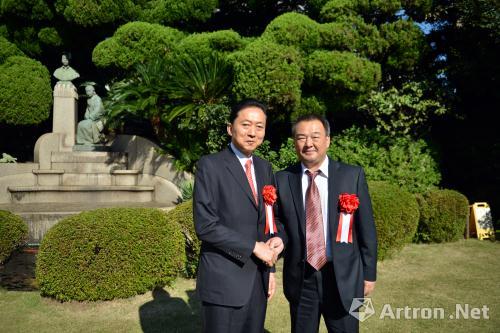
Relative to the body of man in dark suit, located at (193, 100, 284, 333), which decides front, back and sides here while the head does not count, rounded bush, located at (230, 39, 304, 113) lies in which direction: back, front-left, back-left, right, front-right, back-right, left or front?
back-left

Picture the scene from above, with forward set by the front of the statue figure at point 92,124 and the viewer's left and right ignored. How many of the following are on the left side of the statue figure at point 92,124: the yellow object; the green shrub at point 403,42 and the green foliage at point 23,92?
2

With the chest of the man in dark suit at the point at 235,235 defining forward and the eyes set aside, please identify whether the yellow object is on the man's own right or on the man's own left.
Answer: on the man's own left

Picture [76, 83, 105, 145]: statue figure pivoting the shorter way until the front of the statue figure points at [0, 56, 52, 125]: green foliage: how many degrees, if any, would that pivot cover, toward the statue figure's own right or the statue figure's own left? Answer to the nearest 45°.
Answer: approximately 90° to the statue figure's own right

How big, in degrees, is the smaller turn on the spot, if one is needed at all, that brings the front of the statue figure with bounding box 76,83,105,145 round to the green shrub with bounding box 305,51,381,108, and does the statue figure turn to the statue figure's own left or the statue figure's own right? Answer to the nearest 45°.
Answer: approximately 90° to the statue figure's own left

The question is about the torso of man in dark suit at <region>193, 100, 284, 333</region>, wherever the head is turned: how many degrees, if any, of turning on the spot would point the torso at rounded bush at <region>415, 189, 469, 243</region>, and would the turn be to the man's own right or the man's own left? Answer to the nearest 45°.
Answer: approximately 90° to the man's own left

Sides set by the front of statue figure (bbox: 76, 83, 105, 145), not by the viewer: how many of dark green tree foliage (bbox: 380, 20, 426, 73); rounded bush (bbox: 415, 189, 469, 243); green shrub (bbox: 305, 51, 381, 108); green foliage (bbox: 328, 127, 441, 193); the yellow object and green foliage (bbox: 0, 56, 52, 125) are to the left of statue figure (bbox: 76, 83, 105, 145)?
5

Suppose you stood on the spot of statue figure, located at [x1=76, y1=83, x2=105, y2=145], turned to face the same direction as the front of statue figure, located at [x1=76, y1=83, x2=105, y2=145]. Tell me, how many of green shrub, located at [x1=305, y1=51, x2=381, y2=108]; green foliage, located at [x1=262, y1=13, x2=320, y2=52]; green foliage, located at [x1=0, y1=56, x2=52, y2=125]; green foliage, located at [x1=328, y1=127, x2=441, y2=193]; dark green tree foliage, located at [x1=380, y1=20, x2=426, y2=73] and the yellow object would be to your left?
5

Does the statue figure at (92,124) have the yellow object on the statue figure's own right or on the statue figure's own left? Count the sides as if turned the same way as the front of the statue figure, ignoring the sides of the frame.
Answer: on the statue figure's own left

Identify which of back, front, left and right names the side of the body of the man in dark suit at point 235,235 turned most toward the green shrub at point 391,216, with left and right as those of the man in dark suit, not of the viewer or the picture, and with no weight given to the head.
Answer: left

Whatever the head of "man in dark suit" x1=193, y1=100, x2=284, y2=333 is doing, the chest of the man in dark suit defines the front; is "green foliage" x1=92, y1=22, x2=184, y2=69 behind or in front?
behind

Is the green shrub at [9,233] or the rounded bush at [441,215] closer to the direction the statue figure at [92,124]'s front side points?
the green shrub

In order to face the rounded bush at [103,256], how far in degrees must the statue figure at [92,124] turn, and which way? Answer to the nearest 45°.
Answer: approximately 45° to its left

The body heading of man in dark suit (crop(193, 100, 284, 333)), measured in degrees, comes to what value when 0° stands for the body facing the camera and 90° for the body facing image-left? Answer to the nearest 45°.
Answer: approximately 315°
